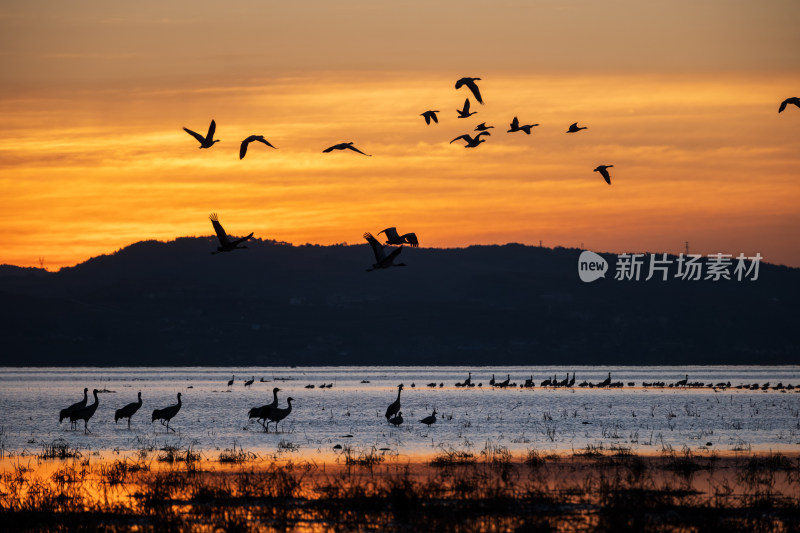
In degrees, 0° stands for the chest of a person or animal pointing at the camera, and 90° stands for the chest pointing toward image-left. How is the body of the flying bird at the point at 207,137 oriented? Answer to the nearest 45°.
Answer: approximately 270°

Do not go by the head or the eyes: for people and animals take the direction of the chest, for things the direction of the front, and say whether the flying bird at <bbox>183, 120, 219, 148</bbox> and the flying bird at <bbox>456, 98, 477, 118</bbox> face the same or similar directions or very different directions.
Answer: same or similar directions

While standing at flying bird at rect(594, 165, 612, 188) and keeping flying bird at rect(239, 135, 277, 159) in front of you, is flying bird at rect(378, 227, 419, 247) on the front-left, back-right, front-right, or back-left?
front-left

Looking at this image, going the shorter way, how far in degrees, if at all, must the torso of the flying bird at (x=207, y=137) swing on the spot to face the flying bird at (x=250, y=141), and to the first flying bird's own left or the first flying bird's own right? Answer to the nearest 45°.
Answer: approximately 45° to the first flying bird's own right
